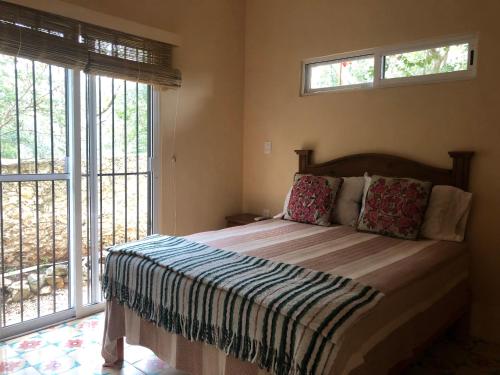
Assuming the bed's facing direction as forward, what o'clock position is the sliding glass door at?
The sliding glass door is roughly at 2 o'clock from the bed.

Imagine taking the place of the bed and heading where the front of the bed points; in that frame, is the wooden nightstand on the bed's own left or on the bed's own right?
on the bed's own right

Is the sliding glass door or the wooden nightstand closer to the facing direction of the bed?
the sliding glass door

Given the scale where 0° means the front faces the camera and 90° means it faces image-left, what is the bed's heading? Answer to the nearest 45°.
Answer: approximately 45°
